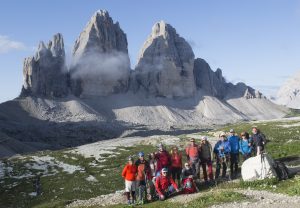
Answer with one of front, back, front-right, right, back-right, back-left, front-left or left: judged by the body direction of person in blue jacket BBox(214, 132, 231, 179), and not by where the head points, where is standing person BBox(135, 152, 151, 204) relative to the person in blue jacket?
front-right

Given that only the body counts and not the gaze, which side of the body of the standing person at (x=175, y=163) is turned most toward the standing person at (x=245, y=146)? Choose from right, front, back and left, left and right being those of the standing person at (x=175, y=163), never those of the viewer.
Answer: left

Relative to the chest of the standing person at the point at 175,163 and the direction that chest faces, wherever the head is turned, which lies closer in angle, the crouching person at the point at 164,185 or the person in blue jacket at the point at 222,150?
the crouching person

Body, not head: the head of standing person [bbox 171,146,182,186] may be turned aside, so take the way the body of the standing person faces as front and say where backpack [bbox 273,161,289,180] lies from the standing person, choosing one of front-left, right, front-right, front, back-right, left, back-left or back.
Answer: left

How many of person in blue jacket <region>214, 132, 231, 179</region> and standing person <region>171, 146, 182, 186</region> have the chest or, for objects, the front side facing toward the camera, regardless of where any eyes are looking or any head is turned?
2

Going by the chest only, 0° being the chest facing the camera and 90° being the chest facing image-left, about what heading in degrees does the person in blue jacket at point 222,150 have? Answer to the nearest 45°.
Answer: approximately 0°

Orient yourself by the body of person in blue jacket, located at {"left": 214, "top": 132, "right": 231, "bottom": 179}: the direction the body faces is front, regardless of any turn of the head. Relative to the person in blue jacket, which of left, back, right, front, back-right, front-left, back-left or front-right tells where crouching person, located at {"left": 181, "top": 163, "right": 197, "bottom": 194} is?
front-right

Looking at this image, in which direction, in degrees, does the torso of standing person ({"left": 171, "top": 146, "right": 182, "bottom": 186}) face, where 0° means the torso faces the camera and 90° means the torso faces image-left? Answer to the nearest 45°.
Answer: approximately 0°

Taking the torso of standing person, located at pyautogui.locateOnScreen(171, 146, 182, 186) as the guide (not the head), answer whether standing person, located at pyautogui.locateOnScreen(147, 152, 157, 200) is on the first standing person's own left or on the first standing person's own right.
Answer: on the first standing person's own right

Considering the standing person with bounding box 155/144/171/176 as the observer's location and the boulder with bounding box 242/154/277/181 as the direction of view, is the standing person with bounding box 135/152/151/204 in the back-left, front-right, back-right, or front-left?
back-right
